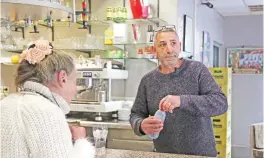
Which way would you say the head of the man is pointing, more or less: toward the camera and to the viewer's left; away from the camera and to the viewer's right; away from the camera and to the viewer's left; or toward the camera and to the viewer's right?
toward the camera and to the viewer's left

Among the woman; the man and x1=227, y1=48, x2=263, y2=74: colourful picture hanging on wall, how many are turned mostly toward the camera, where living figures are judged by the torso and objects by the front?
2

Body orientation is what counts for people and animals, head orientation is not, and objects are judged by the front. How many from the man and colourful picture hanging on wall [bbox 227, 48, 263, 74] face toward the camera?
2

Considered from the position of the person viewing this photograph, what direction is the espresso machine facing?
facing the viewer and to the left of the viewer

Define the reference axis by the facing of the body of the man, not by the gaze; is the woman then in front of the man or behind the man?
in front

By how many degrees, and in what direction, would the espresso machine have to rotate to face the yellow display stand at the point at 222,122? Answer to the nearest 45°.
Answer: approximately 135° to its left

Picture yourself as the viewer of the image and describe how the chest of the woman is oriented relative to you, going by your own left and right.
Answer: facing away from the viewer and to the right of the viewer

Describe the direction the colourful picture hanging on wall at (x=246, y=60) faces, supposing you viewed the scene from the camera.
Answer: facing the viewer

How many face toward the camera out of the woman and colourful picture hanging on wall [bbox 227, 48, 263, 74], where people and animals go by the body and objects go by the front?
1

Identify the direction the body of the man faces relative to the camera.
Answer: toward the camera

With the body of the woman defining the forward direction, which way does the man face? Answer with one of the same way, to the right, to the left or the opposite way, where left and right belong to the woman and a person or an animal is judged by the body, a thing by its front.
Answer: the opposite way
